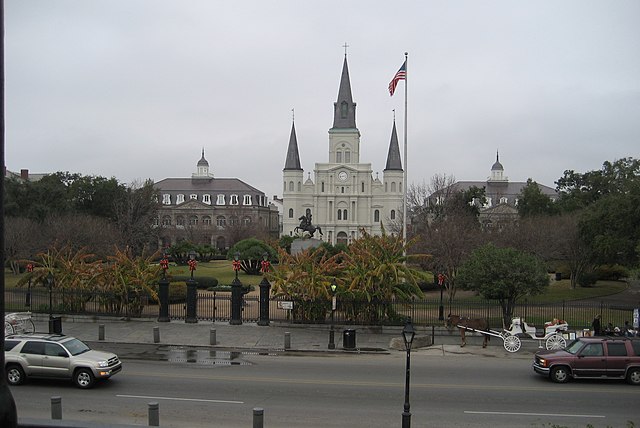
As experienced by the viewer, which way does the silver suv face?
facing the viewer and to the right of the viewer

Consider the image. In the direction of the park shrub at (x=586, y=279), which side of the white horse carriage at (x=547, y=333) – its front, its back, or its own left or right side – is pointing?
right

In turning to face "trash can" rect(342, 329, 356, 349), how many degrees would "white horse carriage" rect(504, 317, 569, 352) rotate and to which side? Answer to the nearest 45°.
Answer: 0° — it already faces it

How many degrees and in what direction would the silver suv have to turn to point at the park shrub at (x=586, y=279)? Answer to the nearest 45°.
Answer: approximately 90° to its left

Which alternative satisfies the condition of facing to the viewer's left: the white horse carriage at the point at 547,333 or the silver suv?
the white horse carriage

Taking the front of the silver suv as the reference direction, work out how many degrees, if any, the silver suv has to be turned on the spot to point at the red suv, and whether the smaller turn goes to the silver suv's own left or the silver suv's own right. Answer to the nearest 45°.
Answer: approximately 45° to the silver suv's own left

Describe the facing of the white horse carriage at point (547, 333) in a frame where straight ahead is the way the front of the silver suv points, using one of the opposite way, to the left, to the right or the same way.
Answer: the opposite way

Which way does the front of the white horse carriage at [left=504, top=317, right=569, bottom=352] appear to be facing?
to the viewer's left

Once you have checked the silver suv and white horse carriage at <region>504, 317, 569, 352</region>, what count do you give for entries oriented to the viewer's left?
1
